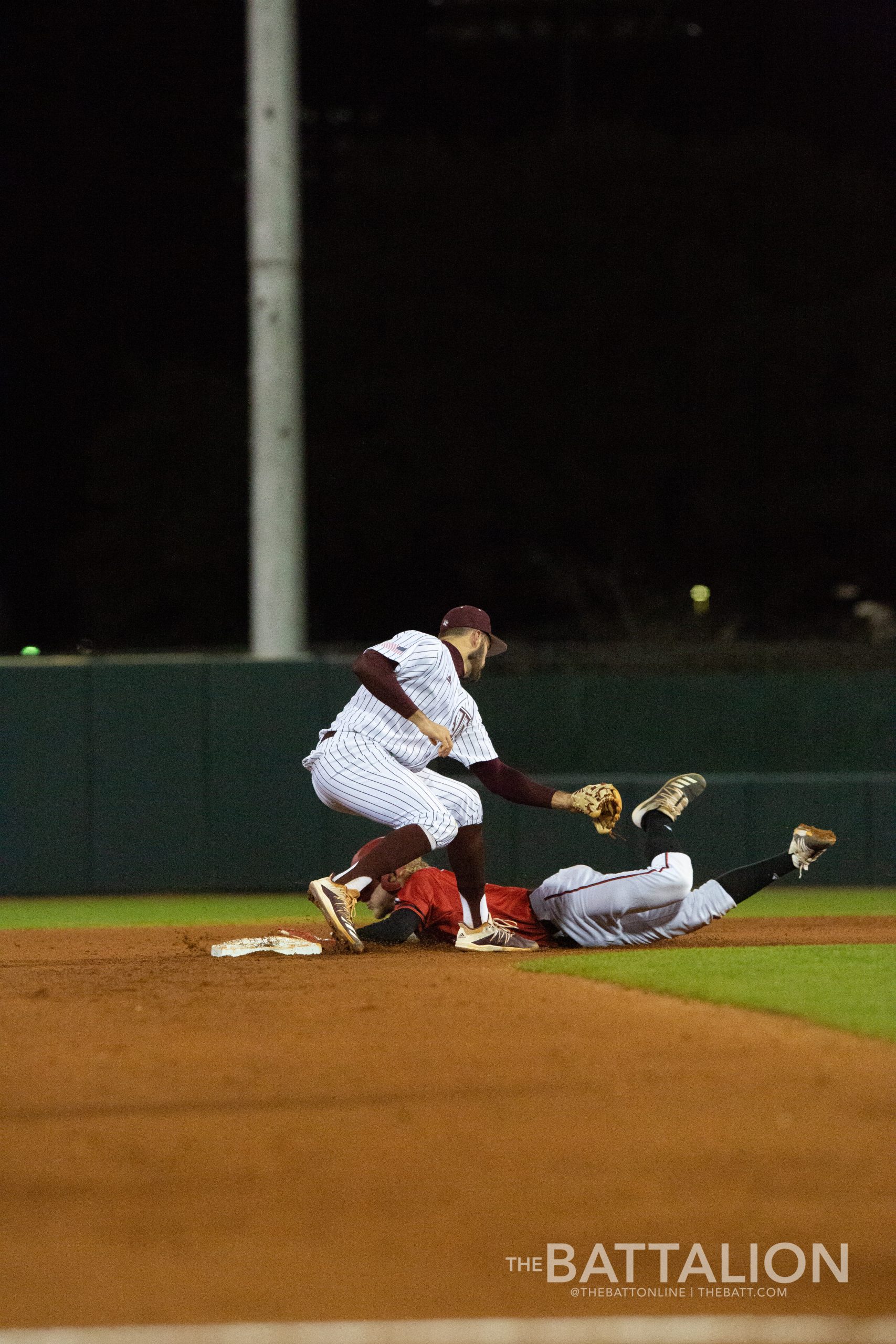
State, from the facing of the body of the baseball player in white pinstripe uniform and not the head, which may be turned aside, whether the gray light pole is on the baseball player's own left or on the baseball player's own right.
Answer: on the baseball player's own left

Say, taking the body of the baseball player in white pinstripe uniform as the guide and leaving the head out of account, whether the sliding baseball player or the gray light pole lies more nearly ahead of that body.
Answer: the sliding baseball player

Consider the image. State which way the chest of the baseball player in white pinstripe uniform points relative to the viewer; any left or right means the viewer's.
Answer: facing to the right of the viewer
